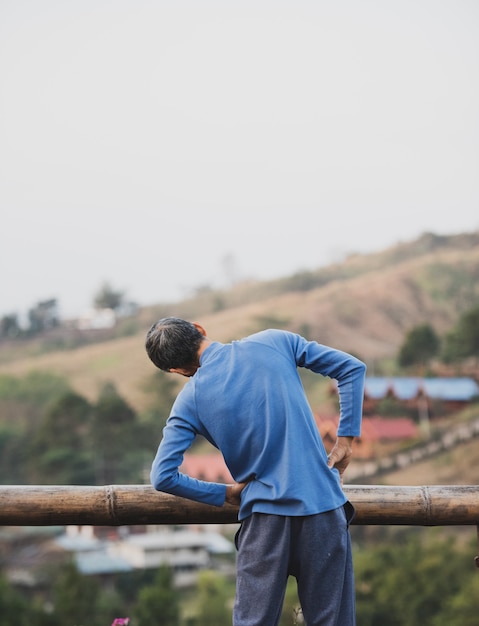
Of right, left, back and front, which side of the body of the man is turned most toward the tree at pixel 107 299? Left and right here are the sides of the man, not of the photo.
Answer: front

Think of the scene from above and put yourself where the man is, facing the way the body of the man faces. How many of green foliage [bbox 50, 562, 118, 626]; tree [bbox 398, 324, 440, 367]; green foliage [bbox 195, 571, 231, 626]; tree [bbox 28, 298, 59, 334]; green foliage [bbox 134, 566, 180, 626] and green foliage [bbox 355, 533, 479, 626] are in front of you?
6

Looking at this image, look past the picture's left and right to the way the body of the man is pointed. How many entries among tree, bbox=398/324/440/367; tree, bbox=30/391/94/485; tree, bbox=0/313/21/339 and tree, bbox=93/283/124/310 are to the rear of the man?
0

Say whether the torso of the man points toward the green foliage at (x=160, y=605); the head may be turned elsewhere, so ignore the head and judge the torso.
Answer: yes

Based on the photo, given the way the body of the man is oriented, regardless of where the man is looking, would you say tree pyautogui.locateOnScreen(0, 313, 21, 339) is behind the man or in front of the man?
in front

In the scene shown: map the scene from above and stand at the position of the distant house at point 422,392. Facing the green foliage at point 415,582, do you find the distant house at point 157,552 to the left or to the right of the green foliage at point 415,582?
right

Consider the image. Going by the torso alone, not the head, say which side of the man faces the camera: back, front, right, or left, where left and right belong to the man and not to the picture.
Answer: back

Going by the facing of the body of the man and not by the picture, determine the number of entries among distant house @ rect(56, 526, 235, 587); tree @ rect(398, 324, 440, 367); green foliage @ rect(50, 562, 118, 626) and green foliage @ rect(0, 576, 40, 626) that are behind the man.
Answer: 0

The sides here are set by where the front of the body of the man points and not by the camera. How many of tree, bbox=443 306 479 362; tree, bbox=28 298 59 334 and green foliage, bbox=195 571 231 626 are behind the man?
0

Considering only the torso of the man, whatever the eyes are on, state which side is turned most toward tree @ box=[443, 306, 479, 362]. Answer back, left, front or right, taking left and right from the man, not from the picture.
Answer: front

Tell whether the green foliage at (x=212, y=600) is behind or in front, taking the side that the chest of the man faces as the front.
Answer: in front
